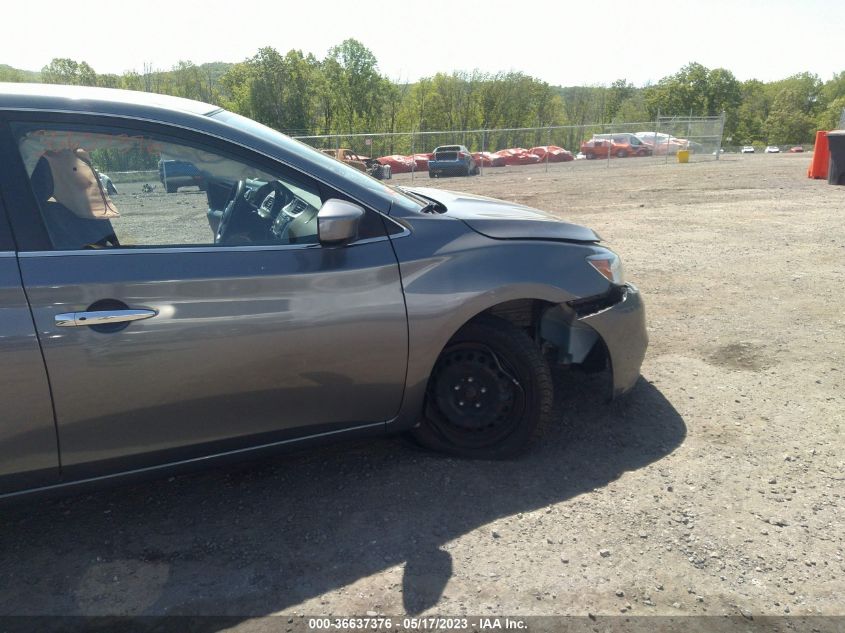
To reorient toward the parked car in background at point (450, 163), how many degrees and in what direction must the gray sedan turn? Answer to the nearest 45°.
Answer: approximately 90° to its left

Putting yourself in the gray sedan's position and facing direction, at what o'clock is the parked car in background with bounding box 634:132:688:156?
The parked car in background is roughly at 10 o'clock from the gray sedan.

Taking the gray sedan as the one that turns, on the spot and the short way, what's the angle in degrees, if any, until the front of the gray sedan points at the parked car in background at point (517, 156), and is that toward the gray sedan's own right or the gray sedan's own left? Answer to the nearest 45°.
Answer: approximately 90° to the gray sedan's own left

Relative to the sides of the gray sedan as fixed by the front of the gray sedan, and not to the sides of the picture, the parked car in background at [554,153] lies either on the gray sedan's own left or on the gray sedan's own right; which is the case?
on the gray sedan's own left

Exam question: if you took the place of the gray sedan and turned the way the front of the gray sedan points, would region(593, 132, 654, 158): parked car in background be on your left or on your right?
on your left

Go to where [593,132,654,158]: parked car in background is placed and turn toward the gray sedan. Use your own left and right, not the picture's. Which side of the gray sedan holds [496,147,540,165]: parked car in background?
right

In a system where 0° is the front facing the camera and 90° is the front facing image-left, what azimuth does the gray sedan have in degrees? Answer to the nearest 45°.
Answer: approximately 270°

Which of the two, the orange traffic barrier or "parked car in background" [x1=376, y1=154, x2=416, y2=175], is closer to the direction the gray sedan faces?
the orange traffic barrier

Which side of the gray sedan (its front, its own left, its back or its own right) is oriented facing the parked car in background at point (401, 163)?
left
